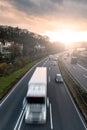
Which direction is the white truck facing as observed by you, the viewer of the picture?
facing the viewer
